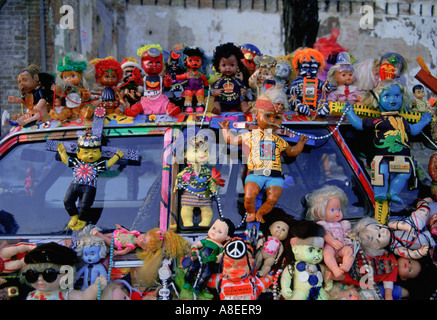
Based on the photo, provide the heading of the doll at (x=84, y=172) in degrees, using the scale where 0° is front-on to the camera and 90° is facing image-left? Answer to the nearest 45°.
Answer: approximately 0°

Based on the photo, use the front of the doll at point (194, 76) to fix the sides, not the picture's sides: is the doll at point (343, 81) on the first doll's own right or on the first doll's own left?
on the first doll's own left

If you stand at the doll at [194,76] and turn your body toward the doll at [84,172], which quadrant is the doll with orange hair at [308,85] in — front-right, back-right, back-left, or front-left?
back-left

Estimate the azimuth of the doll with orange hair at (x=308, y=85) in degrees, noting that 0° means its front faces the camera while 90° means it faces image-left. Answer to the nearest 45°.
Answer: approximately 0°

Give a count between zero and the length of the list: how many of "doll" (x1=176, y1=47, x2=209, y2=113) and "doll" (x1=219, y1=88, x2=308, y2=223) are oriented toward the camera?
2

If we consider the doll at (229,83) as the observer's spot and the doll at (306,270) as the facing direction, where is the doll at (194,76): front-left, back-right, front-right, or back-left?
back-right

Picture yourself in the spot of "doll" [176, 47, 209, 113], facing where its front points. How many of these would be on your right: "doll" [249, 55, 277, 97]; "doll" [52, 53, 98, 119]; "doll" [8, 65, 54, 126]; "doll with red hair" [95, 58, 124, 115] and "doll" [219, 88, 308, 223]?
3

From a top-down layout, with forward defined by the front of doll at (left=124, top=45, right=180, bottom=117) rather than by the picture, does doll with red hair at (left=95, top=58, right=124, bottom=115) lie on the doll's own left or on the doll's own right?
on the doll's own right
